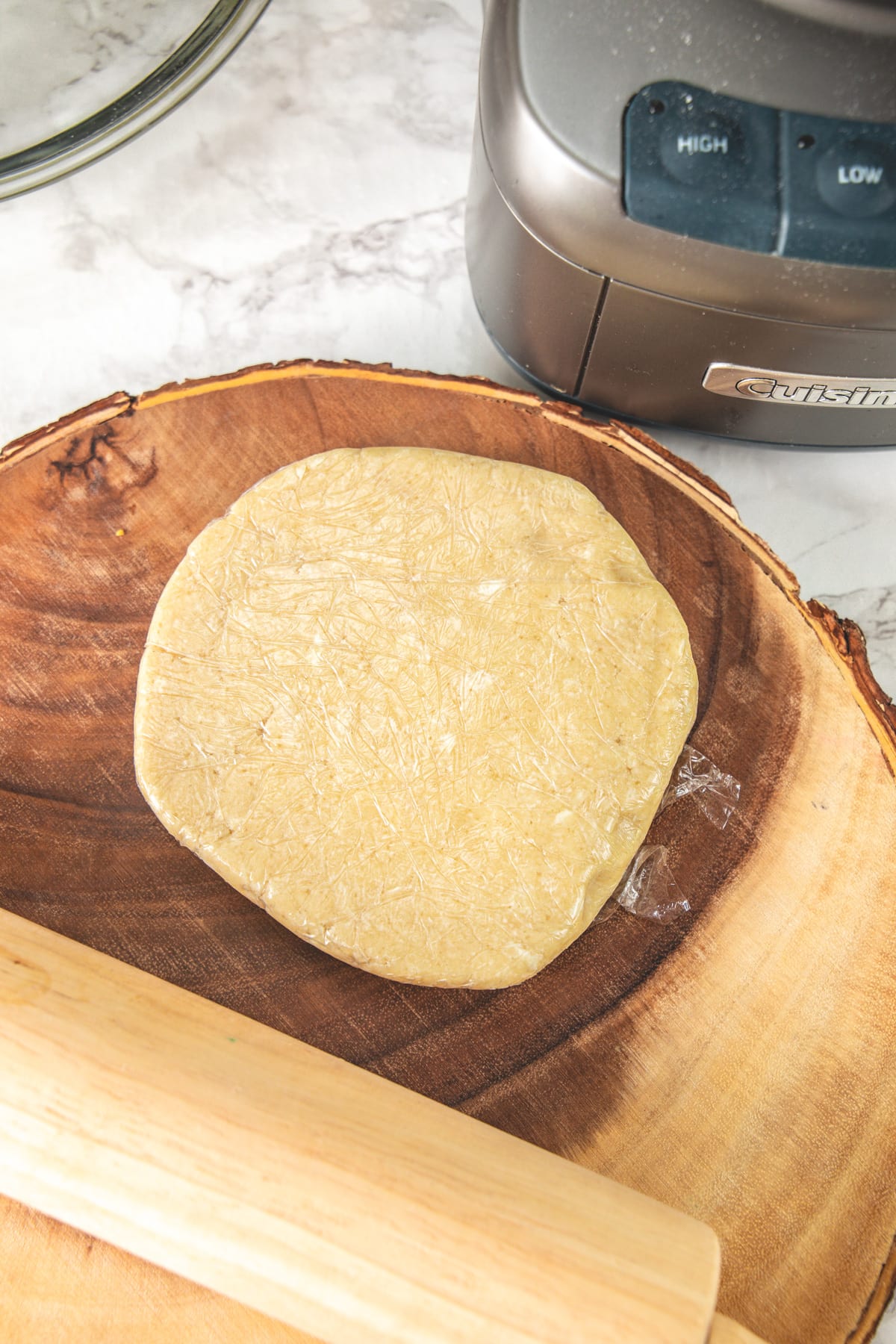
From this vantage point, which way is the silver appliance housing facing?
toward the camera
